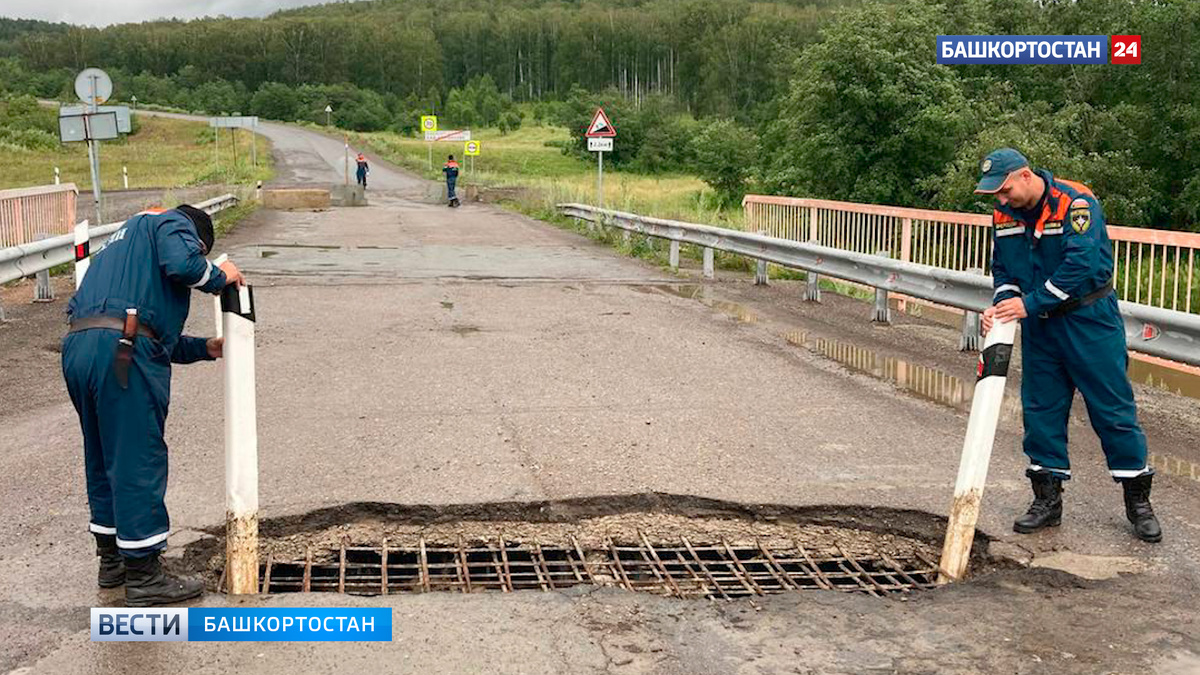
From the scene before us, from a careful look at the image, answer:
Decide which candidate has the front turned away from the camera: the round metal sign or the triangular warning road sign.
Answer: the round metal sign

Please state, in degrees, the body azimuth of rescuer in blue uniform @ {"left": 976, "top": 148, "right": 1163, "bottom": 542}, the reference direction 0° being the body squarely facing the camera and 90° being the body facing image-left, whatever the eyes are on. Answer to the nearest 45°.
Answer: approximately 45°

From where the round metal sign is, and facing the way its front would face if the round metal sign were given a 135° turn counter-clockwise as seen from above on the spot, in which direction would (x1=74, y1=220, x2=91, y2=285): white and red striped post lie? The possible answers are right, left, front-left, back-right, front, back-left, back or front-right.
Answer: front-left

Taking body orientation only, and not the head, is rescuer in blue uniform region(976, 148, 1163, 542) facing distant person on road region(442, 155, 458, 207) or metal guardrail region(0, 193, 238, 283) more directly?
the metal guardrail

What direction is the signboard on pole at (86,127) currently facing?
away from the camera

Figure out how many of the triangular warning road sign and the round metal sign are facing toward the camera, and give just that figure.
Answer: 1

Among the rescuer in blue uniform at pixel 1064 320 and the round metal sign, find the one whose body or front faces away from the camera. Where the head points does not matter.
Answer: the round metal sign

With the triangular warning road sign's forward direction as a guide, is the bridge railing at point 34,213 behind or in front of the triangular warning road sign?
in front

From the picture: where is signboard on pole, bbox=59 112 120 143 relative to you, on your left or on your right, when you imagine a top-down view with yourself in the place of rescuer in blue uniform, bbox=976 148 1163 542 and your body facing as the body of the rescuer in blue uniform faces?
on your right

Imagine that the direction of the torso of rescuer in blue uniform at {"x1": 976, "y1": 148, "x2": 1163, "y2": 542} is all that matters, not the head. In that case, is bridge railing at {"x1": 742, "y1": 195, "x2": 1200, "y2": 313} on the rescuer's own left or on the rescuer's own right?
on the rescuer's own right

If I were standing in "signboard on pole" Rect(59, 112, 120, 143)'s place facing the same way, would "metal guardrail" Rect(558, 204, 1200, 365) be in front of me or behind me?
behind

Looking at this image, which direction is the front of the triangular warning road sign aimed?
toward the camera

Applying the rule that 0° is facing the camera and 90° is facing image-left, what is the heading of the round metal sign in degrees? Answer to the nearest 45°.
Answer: approximately 180°

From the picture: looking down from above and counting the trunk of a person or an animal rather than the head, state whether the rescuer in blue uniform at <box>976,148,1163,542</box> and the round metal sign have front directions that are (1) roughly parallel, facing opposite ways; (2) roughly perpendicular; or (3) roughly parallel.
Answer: roughly perpendicular

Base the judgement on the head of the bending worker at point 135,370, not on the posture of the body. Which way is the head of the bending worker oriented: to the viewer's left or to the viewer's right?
to the viewer's right
